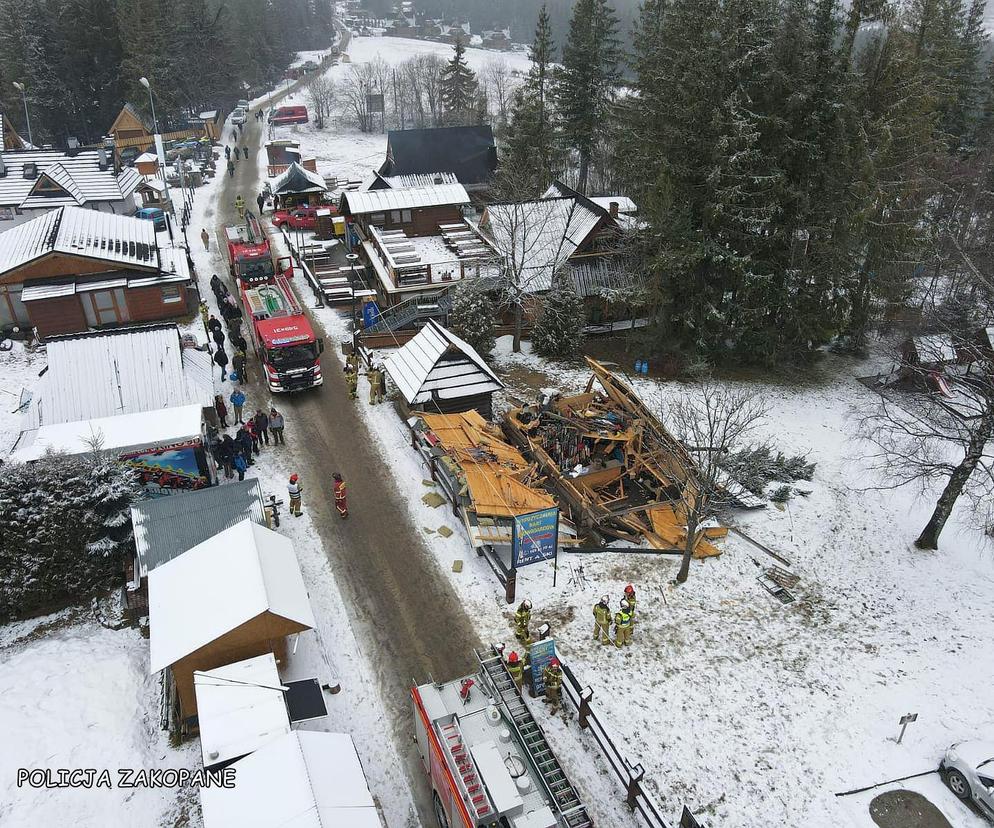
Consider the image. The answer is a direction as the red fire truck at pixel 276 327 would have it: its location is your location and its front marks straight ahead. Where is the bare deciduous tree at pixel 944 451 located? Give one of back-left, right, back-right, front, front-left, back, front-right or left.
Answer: front-left

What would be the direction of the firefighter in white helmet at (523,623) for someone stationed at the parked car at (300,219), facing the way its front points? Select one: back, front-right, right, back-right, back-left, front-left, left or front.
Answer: left

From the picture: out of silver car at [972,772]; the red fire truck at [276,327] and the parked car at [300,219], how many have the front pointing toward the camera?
1

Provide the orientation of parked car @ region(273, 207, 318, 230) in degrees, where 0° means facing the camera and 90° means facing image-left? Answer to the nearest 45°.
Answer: approximately 90°

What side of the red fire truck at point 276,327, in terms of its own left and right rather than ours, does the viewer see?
front

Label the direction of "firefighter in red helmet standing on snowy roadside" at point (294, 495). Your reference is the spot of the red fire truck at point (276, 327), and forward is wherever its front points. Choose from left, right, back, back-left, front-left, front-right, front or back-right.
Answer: front

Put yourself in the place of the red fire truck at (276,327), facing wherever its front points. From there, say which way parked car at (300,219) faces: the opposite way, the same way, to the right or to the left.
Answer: to the right

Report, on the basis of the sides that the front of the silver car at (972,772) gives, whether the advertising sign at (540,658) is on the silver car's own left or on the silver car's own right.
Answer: on the silver car's own left

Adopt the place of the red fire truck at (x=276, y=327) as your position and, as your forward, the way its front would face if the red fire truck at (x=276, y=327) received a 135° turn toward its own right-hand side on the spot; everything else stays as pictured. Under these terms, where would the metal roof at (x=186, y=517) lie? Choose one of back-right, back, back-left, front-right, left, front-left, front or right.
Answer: back-left

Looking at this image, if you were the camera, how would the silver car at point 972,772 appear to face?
facing away from the viewer and to the left of the viewer

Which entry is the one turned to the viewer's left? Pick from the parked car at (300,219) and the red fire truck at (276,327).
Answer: the parked car

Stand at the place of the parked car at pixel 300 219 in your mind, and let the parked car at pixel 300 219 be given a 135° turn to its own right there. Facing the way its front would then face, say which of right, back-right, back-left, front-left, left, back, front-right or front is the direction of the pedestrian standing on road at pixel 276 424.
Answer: back-right

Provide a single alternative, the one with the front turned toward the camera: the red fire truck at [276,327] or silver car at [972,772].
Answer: the red fire truck
